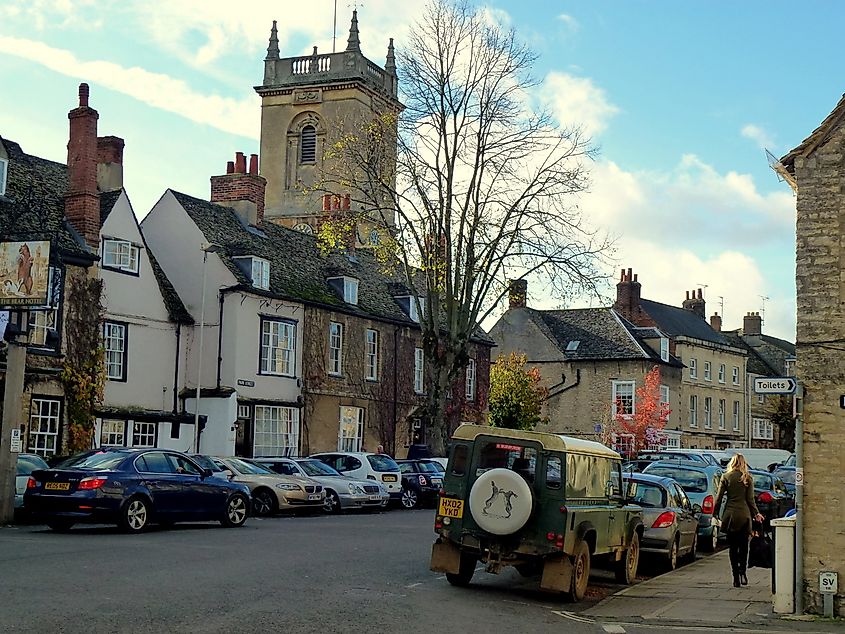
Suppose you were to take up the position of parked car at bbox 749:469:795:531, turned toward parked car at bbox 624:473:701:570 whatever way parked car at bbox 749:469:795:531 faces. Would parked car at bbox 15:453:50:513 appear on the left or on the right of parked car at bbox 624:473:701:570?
right

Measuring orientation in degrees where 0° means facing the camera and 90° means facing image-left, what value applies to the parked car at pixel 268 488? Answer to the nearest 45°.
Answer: approximately 315°

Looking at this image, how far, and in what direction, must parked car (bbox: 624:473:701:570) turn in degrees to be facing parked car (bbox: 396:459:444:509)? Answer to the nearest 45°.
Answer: approximately 90° to its left

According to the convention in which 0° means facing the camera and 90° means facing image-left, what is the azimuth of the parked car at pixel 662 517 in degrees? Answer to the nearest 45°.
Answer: approximately 225°

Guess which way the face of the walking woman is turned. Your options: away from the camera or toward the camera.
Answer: away from the camera

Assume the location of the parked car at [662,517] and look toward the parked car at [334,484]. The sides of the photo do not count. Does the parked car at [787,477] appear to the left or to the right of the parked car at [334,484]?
right

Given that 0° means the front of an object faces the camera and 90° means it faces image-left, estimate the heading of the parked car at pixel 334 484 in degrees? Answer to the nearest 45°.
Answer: approximately 315°

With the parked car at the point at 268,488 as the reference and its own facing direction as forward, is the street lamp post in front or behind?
behind

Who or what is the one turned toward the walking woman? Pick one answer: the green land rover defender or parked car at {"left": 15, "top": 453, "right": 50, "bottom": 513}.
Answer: the green land rover defender

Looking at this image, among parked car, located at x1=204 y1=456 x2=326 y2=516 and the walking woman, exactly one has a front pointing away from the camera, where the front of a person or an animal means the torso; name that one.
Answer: the walking woman

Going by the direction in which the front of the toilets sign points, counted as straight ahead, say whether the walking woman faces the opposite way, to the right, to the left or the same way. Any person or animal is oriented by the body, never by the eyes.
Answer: the opposite way
